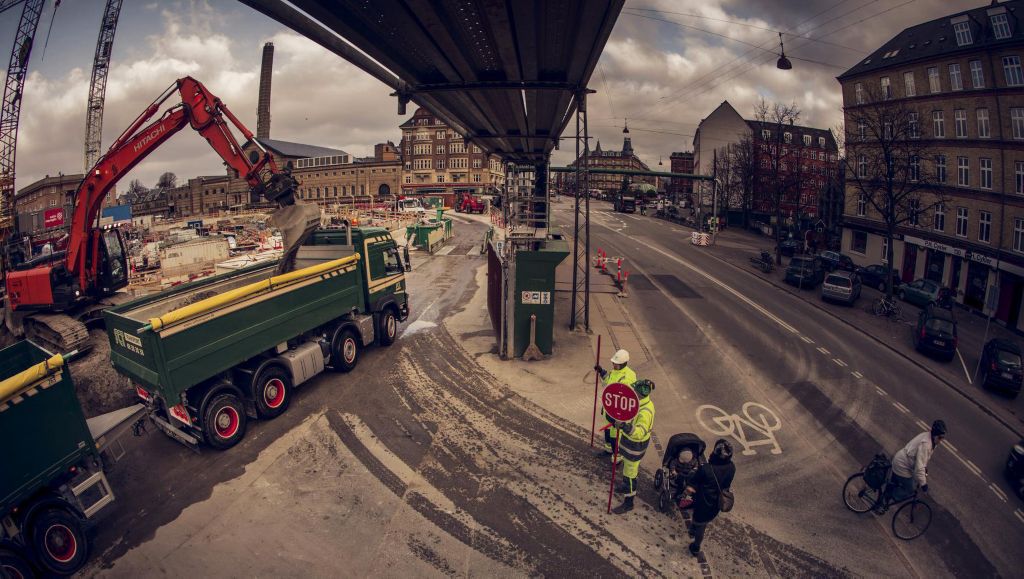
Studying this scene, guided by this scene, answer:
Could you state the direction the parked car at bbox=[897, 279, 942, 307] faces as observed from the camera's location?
facing away from the viewer and to the left of the viewer

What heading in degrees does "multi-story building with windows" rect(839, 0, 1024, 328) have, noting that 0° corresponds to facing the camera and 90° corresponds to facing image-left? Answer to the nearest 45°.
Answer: approximately 45°

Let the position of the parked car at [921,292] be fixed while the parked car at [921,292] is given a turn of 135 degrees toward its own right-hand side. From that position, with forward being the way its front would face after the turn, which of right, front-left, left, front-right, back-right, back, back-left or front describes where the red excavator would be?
back-right

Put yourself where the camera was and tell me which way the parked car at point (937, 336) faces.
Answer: facing away from the viewer and to the left of the viewer

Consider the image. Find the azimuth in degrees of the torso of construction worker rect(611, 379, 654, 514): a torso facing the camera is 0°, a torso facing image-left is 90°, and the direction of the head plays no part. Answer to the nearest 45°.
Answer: approximately 90°

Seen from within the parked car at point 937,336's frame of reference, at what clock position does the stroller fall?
The stroller is roughly at 8 o'clock from the parked car.

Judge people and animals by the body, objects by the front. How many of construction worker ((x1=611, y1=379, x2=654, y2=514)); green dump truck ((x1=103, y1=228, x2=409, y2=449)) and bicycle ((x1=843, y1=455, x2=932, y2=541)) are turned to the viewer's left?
1

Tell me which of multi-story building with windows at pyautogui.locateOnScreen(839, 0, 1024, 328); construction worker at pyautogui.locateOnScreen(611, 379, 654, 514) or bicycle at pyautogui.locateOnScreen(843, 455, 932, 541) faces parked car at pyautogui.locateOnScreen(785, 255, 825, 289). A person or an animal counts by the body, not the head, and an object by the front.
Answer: the multi-story building with windows

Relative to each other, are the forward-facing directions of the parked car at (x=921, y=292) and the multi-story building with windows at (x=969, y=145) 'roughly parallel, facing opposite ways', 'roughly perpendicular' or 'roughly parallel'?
roughly perpendicular

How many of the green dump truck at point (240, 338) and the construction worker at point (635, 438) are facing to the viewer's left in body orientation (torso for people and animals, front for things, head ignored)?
1

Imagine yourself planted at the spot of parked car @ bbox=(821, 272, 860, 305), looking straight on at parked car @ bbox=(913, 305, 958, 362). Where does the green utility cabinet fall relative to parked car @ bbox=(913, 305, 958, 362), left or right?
right

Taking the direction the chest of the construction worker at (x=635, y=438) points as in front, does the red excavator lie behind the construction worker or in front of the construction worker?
in front
